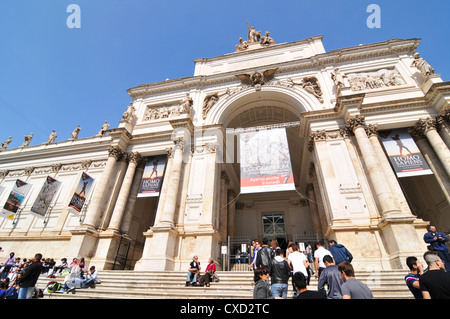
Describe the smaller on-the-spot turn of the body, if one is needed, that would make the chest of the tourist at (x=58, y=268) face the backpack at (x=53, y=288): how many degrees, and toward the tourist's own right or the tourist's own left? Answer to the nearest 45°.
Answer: approximately 45° to the tourist's own left

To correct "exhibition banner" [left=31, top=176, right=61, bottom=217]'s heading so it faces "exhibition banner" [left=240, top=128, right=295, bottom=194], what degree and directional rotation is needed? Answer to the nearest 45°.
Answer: approximately 45° to its left

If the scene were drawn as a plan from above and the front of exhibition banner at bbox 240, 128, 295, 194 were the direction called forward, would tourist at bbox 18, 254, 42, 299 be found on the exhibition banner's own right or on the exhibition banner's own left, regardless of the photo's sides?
on the exhibition banner's own right

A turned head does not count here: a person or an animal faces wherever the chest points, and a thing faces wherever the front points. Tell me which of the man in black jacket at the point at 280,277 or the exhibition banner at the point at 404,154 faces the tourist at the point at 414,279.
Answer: the exhibition banner

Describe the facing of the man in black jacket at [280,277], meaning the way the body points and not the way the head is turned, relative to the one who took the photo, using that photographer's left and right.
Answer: facing away from the viewer
